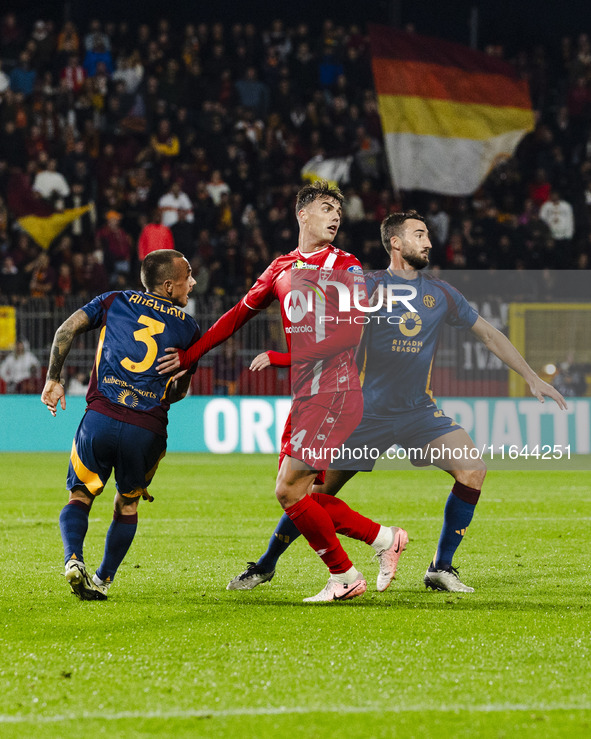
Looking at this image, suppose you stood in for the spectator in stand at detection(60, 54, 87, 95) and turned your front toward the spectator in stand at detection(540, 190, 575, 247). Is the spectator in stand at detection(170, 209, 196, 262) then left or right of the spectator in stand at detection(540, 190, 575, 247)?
right

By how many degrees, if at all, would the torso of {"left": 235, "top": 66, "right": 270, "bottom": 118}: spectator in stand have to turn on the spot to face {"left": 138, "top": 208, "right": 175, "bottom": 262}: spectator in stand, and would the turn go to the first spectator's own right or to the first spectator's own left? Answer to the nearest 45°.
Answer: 0° — they already face them

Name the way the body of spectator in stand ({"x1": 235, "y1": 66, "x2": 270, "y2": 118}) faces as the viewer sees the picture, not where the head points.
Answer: toward the camera

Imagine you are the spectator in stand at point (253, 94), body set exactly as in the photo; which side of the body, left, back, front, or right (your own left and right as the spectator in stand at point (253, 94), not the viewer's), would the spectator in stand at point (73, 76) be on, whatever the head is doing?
right

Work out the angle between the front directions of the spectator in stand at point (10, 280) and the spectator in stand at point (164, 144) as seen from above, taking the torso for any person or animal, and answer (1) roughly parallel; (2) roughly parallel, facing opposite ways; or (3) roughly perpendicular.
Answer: roughly parallel

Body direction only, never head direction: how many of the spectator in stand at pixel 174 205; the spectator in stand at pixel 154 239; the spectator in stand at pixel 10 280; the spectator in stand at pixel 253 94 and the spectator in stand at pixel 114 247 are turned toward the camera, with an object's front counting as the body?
5

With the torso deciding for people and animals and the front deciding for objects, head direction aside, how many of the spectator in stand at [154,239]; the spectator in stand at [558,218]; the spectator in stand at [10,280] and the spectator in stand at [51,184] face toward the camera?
4

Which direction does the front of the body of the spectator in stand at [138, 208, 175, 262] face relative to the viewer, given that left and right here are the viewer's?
facing the viewer

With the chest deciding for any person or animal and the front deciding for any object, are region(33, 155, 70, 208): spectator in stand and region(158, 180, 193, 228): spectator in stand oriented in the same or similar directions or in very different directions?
same or similar directions

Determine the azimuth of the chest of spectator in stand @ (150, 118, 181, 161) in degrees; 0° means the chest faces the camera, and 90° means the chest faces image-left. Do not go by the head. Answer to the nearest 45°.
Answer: approximately 0°

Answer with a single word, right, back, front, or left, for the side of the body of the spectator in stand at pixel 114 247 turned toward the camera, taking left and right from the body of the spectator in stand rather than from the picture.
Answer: front

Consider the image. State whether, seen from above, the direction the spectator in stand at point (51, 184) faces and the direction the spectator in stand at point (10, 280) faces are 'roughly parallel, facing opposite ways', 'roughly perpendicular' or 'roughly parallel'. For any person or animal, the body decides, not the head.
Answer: roughly parallel

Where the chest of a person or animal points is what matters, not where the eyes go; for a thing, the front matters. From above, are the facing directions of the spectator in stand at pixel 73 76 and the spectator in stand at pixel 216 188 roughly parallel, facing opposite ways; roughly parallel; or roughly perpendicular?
roughly parallel

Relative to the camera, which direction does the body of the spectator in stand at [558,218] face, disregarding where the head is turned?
toward the camera
